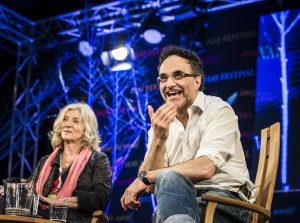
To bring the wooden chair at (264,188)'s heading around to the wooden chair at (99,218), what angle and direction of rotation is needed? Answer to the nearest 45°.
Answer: approximately 90° to its right

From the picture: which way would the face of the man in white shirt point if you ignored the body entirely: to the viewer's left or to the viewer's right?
to the viewer's left

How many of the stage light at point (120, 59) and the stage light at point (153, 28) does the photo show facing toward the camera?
2

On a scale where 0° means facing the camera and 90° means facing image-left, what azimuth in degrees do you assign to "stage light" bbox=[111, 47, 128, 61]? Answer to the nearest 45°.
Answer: approximately 0°

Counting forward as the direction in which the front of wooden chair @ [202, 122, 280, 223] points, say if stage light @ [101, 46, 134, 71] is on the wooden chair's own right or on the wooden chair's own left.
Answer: on the wooden chair's own right

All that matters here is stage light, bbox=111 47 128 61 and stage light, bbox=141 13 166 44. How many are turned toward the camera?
2

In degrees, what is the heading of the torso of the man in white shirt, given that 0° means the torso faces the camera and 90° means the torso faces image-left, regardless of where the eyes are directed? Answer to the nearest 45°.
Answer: approximately 45°

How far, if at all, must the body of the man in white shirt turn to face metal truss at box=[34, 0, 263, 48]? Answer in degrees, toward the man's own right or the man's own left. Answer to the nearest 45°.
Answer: approximately 135° to the man's own right
